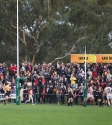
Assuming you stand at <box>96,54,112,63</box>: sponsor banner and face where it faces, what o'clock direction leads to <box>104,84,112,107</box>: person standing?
The person standing is roughly at 12 o'clock from the sponsor banner.

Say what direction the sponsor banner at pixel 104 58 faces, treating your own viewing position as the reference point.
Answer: facing the viewer
